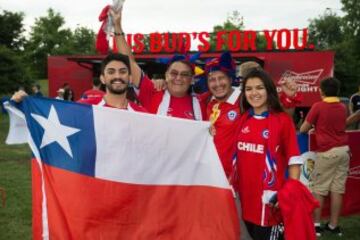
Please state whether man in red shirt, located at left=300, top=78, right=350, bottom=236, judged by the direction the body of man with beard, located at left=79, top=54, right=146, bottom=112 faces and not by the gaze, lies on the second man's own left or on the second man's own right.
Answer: on the second man's own left

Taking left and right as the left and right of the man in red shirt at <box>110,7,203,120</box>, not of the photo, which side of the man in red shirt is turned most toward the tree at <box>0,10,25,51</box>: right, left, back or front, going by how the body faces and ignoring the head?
back

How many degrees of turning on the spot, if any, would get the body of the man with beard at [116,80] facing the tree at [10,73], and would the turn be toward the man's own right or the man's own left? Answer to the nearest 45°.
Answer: approximately 180°

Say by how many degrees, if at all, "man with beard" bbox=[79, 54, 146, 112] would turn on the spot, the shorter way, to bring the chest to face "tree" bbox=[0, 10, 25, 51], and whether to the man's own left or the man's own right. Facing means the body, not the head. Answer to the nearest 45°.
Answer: approximately 180°

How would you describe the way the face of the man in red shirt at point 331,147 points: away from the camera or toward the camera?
away from the camera

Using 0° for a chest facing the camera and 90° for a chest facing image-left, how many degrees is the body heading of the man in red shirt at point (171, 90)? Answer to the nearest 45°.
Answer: approximately 0°

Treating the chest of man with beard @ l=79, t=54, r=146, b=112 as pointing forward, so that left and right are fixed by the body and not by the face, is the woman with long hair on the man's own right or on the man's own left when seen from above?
on the man's own left

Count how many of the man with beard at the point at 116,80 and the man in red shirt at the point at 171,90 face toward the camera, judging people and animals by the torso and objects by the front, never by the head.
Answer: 2
